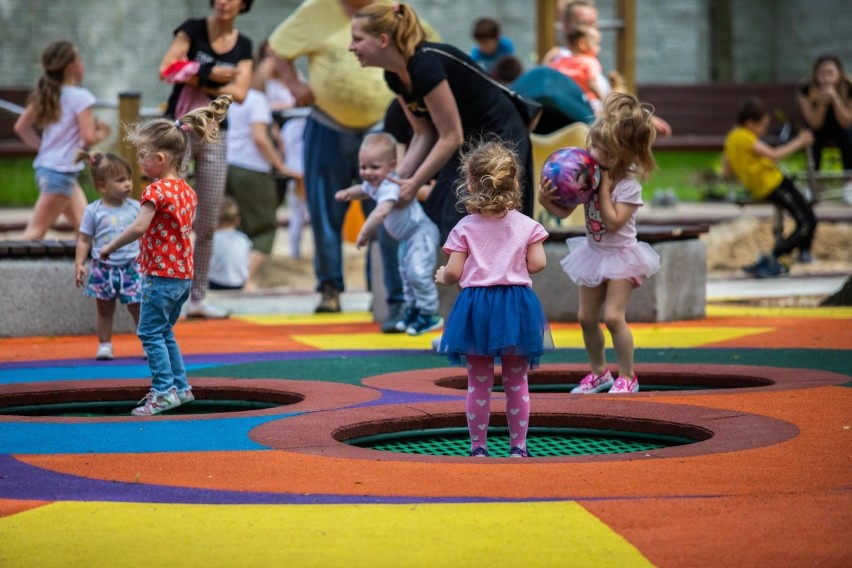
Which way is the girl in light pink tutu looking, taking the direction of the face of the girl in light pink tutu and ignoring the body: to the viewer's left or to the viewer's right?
to the viewer's left

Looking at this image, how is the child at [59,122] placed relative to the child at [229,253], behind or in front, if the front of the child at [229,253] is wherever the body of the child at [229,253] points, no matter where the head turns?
behind

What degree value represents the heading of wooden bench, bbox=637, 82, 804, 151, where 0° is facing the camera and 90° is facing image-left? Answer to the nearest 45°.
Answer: approximately 0°

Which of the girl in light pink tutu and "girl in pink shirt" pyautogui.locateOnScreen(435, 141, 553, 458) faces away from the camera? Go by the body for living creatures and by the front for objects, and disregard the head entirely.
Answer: the girl in pink shirt

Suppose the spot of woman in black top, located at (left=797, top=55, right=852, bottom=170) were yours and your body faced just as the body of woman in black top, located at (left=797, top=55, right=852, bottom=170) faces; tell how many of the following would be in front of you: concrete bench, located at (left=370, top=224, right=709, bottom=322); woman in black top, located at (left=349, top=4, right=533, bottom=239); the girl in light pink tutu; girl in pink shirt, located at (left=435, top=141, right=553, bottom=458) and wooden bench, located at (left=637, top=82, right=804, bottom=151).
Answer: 4

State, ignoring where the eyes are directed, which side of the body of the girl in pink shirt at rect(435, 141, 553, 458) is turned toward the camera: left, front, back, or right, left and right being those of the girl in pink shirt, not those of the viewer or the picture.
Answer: back

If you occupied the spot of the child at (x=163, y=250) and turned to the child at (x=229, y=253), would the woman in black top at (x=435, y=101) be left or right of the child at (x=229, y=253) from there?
right

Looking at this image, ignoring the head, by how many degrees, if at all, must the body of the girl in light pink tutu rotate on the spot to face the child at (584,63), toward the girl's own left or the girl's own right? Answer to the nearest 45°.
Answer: approximately 135° to the girl's own right

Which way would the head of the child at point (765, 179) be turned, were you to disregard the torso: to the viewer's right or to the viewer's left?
to the viewer's right

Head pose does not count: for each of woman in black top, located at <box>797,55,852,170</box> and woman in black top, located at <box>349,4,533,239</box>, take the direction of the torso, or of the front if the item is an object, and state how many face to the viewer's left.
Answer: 1

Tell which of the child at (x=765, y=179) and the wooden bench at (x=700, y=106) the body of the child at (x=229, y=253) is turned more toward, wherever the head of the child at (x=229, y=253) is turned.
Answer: the wooden bench

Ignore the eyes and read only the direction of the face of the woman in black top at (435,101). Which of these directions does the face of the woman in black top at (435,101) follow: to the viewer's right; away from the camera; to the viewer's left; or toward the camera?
to the viewer's left

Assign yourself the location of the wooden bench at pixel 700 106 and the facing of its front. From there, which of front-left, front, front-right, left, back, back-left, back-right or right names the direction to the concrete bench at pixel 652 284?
front

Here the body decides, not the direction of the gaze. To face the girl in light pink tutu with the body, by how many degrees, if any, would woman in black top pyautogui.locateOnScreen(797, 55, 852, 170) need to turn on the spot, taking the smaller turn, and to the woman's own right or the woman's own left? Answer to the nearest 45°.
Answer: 0° — they already face them
